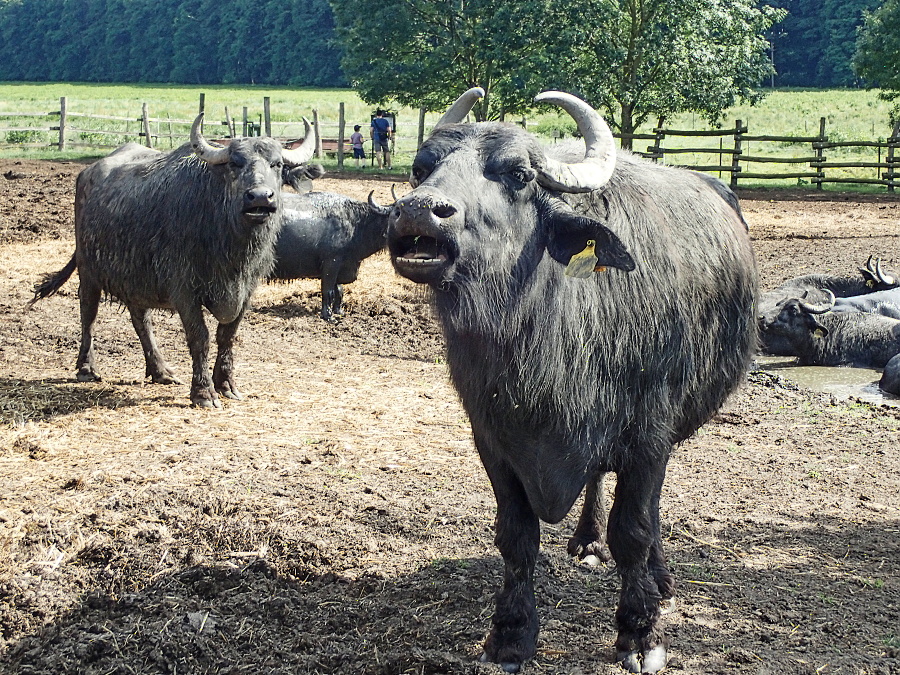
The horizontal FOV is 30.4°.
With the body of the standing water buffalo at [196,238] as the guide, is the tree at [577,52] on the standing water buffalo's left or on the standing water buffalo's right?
on the standing water buffalo's left

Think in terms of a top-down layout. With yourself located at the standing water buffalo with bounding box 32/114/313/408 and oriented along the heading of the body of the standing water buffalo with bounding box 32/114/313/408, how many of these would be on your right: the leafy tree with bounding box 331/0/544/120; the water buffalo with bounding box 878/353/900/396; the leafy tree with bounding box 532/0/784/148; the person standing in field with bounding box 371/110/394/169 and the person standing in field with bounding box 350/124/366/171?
0

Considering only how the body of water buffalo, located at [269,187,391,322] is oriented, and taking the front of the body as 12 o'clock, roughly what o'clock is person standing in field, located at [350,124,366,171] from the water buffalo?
The person standing in field is roughly at 9 o'clock from the water buffalo.

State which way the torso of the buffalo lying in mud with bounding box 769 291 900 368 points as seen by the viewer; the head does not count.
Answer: to the viewer's left

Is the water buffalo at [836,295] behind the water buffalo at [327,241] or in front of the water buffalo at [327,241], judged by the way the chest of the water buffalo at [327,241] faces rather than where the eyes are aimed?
in front

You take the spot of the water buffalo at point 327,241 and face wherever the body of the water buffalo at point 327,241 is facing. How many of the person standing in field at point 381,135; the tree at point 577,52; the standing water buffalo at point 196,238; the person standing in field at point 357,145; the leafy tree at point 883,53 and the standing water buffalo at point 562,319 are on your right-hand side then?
2

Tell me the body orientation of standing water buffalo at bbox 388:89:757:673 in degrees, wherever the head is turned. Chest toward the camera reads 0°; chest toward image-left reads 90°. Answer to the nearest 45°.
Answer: approximately 45°

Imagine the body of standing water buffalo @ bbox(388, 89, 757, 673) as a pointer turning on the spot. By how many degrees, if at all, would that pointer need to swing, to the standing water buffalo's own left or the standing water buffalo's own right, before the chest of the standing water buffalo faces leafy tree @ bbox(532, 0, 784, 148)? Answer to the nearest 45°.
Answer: approximately 135° to the standing water buffalo's own right

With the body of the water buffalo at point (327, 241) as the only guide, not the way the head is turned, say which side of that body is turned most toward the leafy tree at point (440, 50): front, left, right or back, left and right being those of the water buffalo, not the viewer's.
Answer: left

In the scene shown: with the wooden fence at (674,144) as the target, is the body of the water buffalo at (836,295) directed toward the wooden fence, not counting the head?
no

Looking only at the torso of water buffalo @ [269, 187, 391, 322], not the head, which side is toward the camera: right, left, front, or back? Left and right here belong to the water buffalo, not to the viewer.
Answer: right
